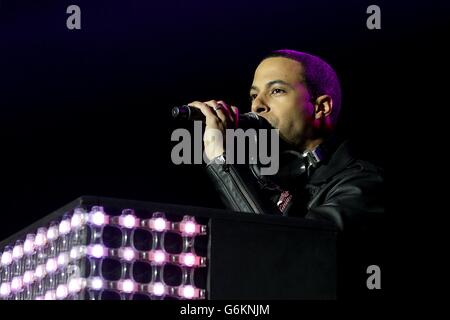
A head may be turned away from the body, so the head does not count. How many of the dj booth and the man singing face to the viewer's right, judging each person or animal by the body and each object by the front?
0

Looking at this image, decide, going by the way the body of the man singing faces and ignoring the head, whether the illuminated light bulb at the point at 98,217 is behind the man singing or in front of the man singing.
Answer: in front

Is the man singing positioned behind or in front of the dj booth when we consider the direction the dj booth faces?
behind

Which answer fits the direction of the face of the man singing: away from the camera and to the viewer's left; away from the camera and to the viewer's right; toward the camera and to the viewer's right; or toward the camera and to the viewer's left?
toward the camera and to the viewer's left

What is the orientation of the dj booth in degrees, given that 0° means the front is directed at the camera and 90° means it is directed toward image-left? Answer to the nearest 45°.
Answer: approximately 45°

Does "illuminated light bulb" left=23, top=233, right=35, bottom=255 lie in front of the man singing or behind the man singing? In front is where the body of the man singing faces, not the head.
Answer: in front
